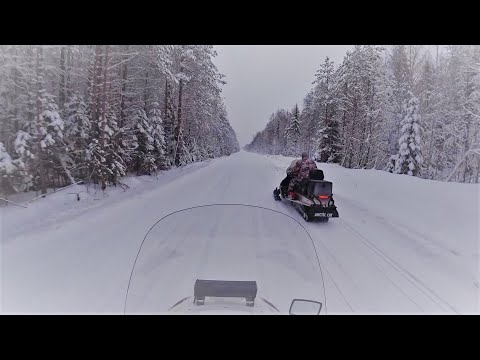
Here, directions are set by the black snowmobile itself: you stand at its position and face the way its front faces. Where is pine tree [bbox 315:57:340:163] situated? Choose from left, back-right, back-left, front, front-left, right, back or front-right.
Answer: front-right

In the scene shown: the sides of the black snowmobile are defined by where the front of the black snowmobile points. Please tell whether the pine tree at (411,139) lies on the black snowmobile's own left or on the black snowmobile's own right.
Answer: on the black snowmobile's own right

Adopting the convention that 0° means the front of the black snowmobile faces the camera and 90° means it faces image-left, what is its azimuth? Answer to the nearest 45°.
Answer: approximately 135°

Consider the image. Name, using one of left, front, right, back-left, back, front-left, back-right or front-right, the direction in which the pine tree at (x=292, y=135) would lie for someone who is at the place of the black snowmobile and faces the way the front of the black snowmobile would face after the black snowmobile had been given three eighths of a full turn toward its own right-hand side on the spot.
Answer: left
